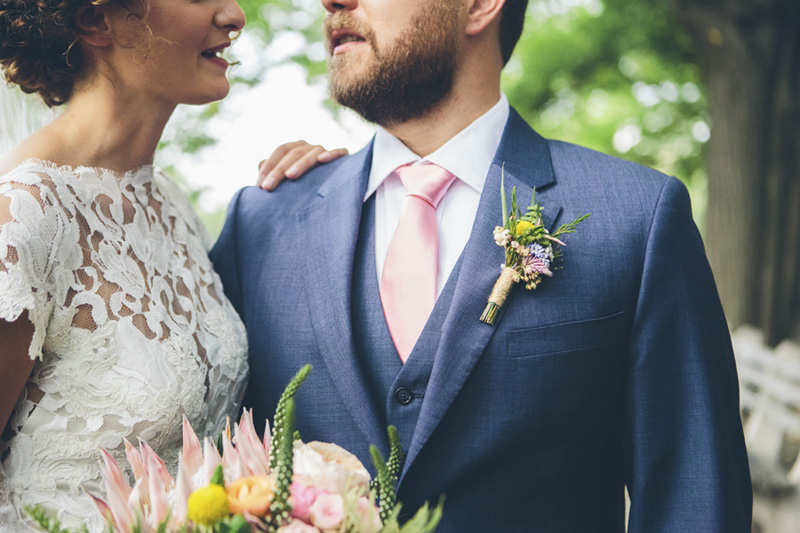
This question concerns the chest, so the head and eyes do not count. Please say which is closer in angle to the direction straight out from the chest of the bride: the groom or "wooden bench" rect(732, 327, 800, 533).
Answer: the groom

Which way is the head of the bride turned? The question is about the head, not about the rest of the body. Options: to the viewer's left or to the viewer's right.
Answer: to the viewer's right

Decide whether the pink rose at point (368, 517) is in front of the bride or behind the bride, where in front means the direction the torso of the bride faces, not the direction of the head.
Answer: in front

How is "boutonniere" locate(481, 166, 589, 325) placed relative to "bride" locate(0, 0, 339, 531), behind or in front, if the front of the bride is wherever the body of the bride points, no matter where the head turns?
in front

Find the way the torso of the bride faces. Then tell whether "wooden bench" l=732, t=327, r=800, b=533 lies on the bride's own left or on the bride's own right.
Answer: on the bride's own left

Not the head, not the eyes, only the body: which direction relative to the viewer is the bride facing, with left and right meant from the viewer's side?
facing the viewer and to the right of the viewer
